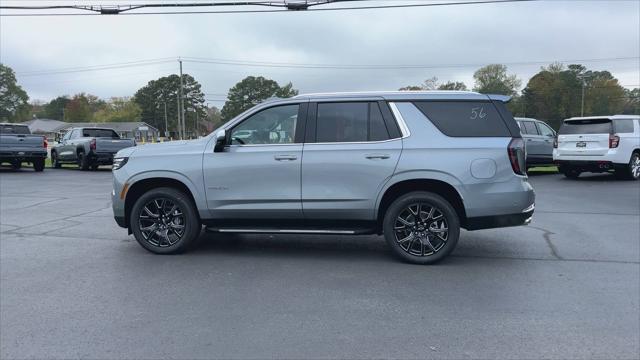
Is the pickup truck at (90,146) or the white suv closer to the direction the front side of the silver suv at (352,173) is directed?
the pickup truck

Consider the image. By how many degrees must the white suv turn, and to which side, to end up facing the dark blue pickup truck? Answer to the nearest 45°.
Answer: approximately 135° to its left

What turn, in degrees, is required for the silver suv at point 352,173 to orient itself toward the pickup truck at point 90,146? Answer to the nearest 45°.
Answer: approximately 45° to its right

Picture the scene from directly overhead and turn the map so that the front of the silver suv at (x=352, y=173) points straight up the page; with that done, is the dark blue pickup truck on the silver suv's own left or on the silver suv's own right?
on the silver suv's own right

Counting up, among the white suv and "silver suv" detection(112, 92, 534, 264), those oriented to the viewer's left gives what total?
1

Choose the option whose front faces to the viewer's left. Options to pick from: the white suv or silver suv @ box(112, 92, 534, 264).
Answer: the silver suv

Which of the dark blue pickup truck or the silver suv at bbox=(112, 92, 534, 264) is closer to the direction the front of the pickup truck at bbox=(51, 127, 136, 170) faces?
the dark blue pickup truck

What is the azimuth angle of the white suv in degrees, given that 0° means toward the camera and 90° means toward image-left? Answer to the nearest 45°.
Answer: approximately 225°

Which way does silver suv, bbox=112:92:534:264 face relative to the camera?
to the viewer's left

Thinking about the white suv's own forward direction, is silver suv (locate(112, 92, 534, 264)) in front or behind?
behind
